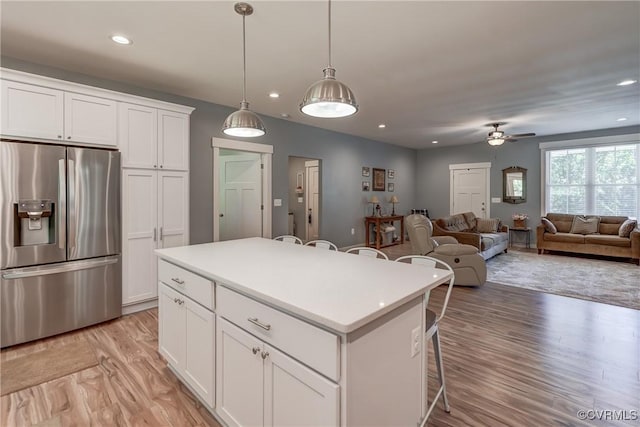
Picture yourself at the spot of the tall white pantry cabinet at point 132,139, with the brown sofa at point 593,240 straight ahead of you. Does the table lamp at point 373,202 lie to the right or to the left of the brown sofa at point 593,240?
left

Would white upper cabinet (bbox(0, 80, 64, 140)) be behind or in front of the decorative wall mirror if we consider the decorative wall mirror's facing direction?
in front

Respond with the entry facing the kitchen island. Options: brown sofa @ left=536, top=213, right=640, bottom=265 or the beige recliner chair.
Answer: the brown sofa

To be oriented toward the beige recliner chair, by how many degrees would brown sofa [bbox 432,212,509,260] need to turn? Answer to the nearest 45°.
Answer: approximately 45° to its right

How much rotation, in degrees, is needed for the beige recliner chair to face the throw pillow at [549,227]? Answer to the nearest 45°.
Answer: approximately 45° to its left

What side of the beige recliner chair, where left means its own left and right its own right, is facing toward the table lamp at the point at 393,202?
left

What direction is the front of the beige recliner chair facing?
to the viewer's right

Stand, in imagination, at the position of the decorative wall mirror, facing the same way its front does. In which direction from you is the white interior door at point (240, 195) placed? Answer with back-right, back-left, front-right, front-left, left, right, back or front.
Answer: front-right

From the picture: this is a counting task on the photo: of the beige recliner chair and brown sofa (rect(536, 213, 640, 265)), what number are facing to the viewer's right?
1
